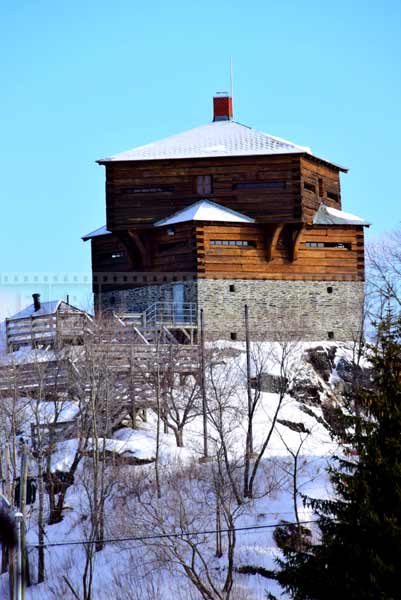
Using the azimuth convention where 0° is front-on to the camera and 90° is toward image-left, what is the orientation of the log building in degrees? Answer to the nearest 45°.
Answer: approximately 45°

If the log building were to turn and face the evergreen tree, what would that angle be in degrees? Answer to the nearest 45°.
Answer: approximately 45° to its left
